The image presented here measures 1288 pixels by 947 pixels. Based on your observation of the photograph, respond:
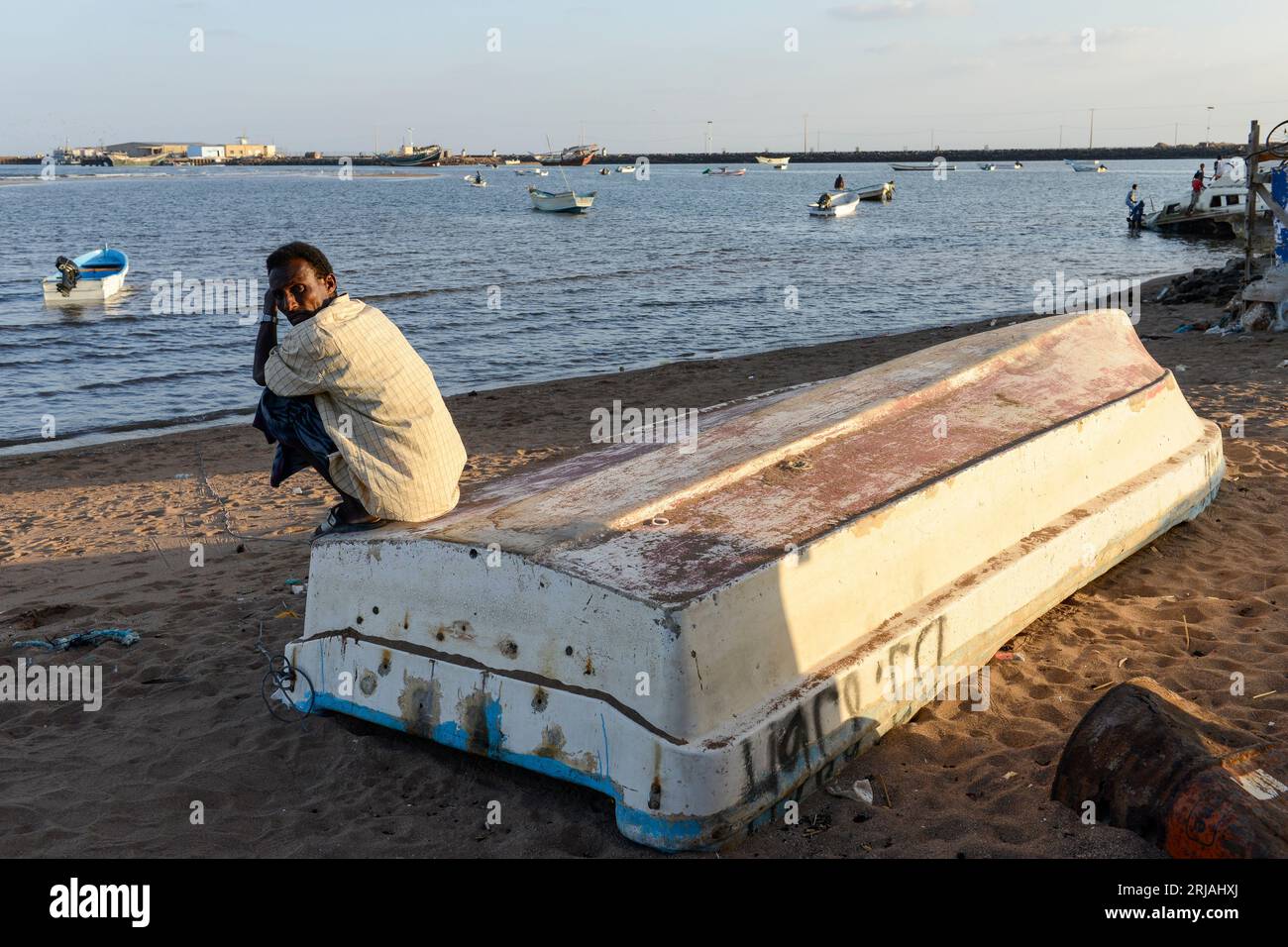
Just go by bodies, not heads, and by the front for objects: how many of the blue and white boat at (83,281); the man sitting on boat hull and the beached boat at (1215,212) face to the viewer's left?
2

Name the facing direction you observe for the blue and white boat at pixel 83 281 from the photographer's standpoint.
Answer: facing away from the viewer and to the right of the viewer

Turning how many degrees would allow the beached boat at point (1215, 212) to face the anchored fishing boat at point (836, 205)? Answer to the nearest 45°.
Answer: approximately 45° to its right

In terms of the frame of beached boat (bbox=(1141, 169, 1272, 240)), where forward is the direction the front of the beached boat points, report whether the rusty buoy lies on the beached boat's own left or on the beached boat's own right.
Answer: on the beached boat's own left

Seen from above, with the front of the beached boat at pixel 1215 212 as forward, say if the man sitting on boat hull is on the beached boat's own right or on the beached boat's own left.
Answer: on the beached boat's own left

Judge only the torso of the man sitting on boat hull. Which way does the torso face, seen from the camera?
to the viewer's left

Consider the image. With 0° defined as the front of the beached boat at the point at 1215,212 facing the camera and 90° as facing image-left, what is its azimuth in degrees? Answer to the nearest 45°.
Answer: approximately 90°

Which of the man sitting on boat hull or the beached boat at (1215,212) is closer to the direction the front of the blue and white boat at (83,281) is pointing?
the beached boat

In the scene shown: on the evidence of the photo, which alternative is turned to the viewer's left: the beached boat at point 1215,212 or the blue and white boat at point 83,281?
the beached boat
